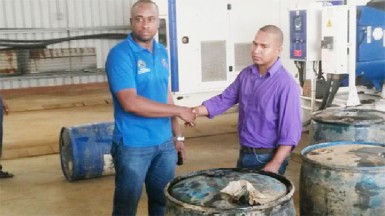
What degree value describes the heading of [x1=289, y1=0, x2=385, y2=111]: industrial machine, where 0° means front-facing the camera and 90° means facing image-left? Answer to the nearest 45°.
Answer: approximately 45°

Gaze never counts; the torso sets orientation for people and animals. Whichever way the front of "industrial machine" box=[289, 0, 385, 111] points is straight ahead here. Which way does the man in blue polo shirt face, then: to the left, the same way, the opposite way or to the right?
to the left

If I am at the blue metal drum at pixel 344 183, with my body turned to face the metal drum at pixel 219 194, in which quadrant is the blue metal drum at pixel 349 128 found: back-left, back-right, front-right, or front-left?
back-right

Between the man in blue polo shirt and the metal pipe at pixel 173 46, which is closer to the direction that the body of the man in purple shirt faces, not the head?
the man in blue polo shirt

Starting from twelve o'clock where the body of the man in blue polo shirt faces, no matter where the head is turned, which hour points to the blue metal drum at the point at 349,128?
The blue metal drum is roughly at 10 o'clock from the man in blue polo shirt.

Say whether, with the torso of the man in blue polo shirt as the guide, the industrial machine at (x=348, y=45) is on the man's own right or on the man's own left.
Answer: on the man's own left

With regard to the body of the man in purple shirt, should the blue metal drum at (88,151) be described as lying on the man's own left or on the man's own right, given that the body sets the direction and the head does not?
on the man's own right

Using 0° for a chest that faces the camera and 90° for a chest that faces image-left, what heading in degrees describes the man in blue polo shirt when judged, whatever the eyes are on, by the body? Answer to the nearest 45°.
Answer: approximately 315°

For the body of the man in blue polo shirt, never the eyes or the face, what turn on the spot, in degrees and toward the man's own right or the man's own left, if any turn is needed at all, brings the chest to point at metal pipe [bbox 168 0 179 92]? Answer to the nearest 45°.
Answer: approximately 135° to the man's own left

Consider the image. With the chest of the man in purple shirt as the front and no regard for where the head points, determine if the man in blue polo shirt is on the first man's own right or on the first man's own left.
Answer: on the first man's own right
